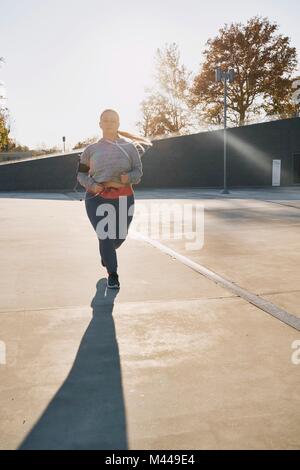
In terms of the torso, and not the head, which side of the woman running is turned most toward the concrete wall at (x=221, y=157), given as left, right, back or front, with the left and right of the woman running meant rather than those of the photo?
back

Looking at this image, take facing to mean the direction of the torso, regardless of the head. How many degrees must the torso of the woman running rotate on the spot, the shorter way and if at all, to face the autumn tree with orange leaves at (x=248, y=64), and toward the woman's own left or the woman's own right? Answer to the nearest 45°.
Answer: approximately 180°

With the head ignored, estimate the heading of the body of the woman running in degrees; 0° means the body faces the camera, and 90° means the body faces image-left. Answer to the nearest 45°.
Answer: approximately 0°
